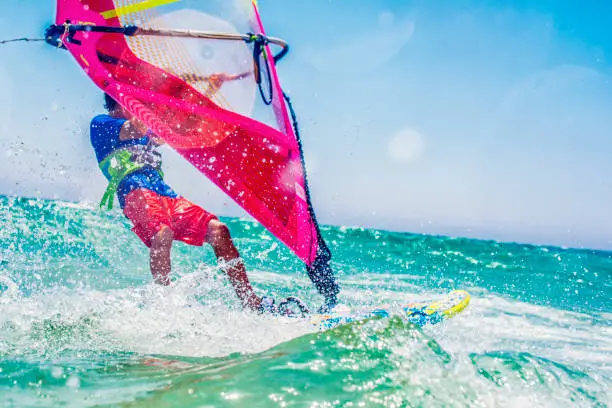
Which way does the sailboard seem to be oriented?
to the viewer's right

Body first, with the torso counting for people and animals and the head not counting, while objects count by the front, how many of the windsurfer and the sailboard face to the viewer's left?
0

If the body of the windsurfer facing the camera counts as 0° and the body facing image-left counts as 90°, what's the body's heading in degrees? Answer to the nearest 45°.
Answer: approximately 315°

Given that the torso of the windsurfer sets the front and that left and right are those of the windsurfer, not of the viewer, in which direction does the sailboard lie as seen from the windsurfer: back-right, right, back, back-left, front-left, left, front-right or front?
front-left
